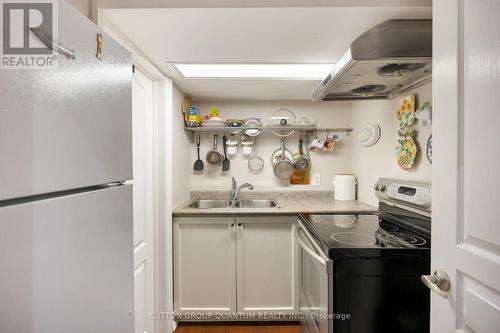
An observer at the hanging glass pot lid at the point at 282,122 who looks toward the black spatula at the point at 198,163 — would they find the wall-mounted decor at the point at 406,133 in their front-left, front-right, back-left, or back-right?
back-left

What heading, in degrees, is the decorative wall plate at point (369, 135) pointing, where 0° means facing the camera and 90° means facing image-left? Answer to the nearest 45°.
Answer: approximately 45°

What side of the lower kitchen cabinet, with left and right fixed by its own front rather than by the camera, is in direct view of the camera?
front

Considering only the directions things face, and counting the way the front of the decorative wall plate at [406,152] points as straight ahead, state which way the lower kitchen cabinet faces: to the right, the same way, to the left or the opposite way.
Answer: to the left

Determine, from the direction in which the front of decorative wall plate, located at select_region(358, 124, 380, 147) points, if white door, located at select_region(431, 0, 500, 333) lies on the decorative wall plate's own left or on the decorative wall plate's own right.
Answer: on the decorative wall plate's own left

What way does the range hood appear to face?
to the viewer's left

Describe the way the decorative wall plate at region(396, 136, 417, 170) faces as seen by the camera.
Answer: facing the viewer and to the left of the viewer

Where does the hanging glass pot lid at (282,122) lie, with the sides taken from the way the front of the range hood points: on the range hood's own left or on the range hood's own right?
on the range hood's own right

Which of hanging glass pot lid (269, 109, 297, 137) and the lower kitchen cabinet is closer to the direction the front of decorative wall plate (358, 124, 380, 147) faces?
the lower kitchen cabinet

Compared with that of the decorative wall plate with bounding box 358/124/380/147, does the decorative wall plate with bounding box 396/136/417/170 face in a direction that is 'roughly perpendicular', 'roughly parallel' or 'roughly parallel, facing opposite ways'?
roughly parallel
